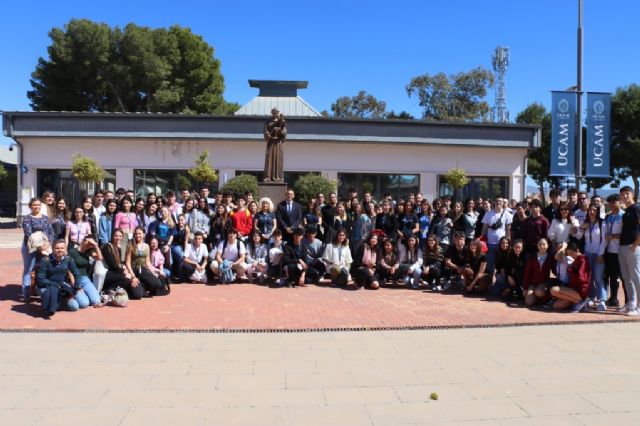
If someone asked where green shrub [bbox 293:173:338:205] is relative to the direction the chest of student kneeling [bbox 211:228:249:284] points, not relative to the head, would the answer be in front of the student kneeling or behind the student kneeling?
behind

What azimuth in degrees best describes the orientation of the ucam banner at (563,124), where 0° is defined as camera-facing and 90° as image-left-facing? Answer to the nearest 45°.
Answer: approximately 0°

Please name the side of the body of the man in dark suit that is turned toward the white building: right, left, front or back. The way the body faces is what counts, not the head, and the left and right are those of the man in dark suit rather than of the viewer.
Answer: back

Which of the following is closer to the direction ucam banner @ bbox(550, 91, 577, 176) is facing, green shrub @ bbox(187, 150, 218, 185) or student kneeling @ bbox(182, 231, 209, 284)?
the student kneeling

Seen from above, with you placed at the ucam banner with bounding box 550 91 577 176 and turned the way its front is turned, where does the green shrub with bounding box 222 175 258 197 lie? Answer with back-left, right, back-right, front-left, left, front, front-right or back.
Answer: right

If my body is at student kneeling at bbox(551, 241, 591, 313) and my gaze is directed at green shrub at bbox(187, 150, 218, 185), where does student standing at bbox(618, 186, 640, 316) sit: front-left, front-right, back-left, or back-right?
back-right

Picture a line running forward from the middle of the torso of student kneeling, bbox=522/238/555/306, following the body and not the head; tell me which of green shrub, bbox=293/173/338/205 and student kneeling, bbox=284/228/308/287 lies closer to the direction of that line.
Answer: the student kneeling

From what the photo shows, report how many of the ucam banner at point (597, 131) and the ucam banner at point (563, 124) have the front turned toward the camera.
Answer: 2
